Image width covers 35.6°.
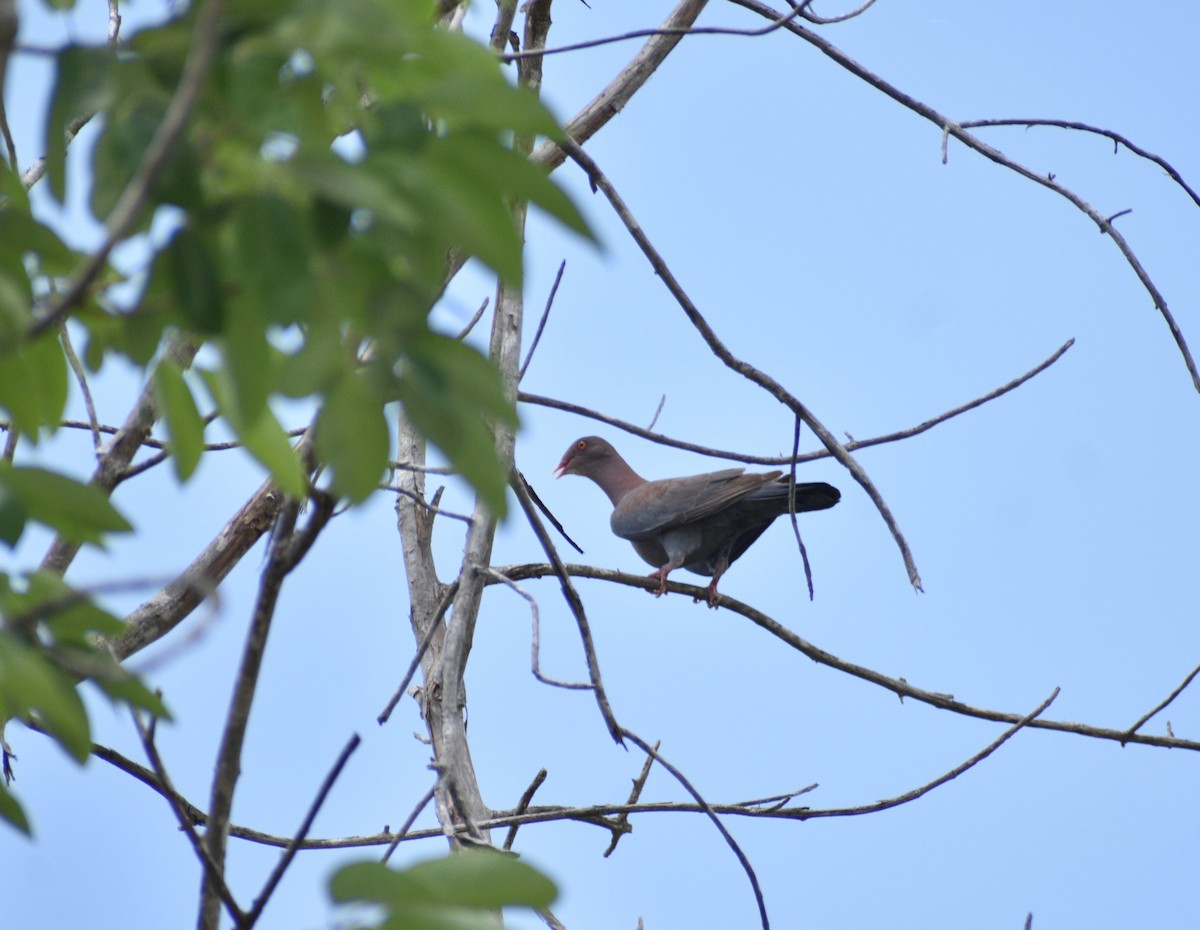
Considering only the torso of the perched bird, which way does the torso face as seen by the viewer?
to the viewer's left
